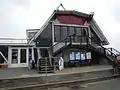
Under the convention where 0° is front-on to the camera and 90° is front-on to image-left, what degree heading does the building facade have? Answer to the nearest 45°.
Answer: approximately 0°
